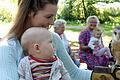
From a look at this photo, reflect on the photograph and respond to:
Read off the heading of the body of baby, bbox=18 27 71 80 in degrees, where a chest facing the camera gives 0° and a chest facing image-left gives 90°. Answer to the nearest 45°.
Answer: approximately 315°

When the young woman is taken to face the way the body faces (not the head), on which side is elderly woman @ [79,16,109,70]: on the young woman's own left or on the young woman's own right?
on the young woman's own left

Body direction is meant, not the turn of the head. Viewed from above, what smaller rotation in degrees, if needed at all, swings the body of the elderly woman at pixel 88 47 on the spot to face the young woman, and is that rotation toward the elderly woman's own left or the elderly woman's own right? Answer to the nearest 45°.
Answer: approximately 45° to the elderly woman's own right

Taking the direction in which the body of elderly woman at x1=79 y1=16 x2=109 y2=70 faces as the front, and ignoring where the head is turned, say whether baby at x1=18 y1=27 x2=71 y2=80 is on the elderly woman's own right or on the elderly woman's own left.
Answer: on the elderly woman's own right

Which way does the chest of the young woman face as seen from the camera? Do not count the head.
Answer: to the viewer's right

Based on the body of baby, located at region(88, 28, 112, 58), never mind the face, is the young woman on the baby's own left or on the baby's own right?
on the baby's own right

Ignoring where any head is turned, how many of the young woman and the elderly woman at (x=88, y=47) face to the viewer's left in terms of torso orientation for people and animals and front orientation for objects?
0

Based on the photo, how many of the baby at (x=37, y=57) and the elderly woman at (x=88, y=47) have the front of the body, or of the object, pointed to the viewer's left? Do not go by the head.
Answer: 0

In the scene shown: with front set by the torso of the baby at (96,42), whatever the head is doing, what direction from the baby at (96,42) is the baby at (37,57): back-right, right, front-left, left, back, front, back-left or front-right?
front-right
